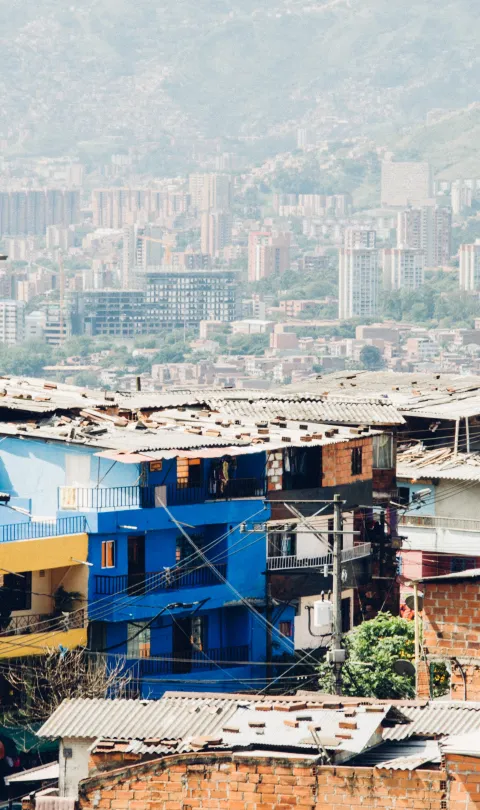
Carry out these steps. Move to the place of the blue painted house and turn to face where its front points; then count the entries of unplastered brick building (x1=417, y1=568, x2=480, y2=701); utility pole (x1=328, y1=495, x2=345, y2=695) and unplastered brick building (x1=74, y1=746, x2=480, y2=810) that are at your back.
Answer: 0

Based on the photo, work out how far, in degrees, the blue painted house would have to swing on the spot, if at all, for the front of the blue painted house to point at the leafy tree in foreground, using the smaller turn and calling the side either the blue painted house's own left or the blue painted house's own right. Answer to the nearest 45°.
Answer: approximately 45° to the blue painted house's own left

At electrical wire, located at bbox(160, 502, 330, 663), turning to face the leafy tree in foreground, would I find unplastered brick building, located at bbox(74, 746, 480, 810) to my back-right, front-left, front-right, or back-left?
front-right

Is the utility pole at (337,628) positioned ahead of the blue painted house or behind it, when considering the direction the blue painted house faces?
ahead

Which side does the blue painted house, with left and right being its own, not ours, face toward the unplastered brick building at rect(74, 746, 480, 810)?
front

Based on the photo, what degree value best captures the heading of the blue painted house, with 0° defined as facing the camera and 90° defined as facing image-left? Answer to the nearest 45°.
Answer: approximately 0°

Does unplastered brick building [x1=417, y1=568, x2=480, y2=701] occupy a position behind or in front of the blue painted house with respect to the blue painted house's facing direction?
in front
